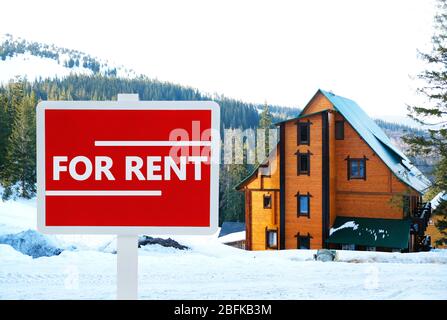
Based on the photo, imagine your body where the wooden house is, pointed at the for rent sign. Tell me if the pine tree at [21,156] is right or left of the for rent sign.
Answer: right

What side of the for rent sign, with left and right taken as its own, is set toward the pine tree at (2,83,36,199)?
back

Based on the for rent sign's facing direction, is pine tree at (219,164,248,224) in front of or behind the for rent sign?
behind

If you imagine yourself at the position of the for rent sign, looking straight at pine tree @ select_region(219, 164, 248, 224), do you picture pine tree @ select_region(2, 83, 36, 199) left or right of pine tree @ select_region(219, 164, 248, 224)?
left

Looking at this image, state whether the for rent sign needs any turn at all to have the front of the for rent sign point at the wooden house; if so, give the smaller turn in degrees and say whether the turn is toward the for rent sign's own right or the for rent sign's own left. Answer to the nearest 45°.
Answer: approximately 135° to the for rent sign's own left

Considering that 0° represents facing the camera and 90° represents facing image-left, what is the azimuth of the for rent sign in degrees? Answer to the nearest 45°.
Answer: approximately 0°
